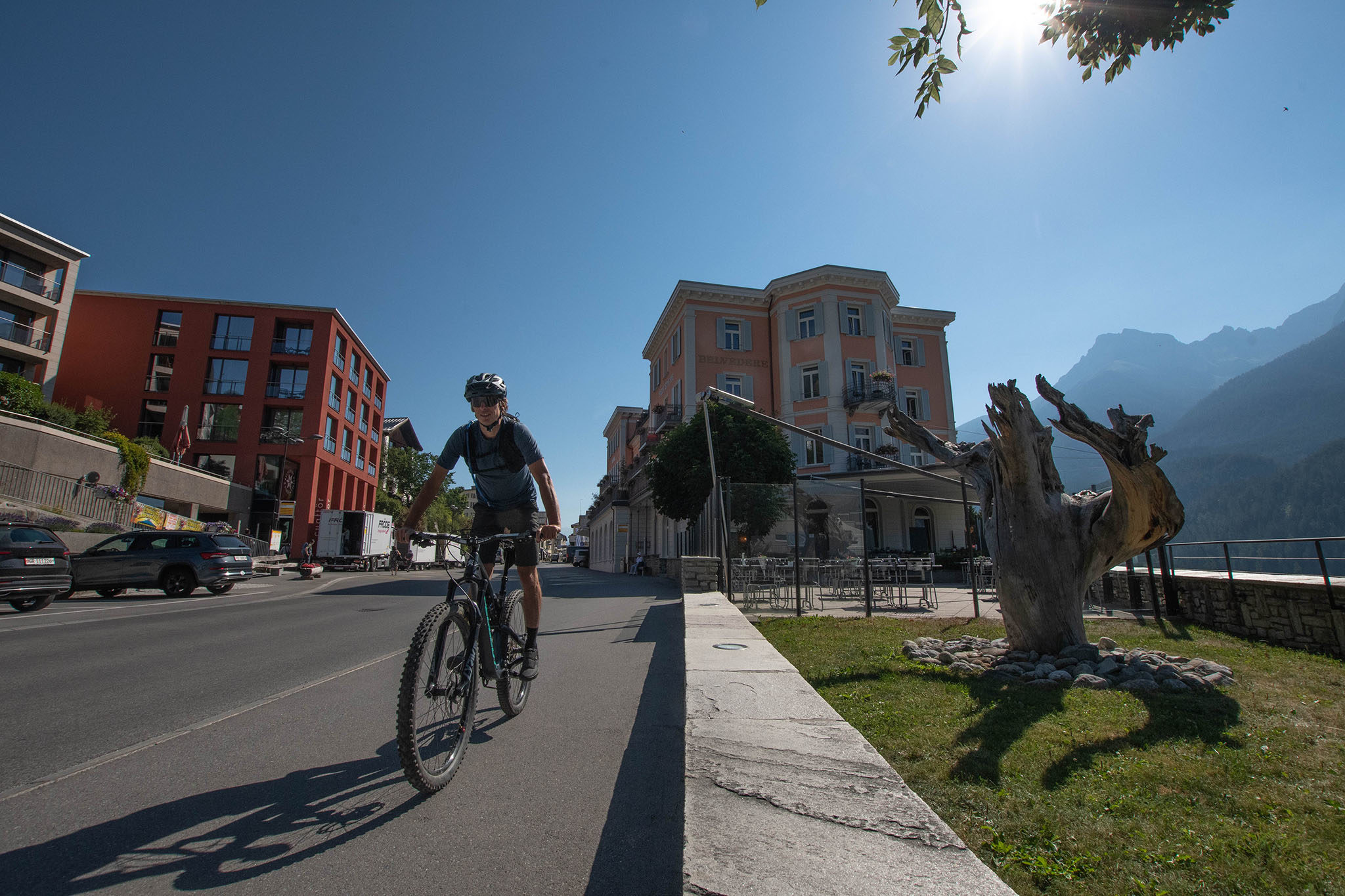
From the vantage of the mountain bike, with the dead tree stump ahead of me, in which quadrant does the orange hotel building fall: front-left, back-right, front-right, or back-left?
front-left

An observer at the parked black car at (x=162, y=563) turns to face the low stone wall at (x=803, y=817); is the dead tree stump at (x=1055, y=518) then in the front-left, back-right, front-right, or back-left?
front-left

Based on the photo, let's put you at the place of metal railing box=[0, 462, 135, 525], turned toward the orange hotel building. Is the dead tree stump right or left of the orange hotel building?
right

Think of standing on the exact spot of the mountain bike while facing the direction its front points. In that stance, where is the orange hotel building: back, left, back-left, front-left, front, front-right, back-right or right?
back

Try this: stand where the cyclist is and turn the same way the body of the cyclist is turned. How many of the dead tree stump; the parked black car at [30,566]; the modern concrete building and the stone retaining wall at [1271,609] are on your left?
2

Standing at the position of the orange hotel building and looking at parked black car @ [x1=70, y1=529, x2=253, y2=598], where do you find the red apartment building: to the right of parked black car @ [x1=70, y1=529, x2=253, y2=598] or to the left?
right

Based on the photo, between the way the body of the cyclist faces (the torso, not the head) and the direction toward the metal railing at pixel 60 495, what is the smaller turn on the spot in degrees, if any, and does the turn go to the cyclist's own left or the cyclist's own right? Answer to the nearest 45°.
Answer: approximately 135° to the cyclist's own right

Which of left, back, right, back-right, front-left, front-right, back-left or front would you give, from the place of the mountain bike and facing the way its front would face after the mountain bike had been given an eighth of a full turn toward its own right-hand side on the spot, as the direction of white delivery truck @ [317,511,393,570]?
right

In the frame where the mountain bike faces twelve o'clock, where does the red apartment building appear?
The red apartment building is roughly at 4 o'clock from the mountain bike.

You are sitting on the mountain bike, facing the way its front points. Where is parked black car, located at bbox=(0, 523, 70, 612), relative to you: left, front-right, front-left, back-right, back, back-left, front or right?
right

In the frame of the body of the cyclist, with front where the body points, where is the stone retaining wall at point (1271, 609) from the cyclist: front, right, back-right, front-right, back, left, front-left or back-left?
left

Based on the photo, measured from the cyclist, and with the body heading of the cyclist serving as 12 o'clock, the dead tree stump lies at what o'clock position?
The dead tree stump is roughly at 9 o'clock from the cyclist.

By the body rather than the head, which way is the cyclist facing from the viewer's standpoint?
toward the camera
